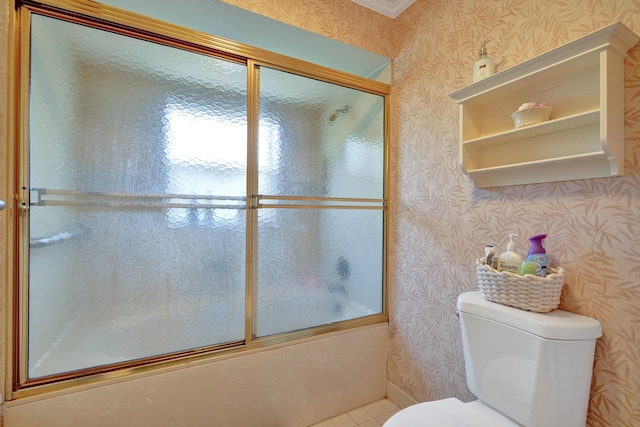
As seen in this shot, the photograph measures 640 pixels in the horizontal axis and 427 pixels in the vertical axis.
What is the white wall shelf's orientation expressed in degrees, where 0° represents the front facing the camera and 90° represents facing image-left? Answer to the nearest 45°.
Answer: approximately 45°

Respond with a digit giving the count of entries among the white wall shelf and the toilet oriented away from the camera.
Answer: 0

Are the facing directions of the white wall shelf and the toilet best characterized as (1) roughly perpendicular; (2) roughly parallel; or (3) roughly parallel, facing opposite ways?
roughly parallel

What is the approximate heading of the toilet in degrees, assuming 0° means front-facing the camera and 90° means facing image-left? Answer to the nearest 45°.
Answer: approximately 45°

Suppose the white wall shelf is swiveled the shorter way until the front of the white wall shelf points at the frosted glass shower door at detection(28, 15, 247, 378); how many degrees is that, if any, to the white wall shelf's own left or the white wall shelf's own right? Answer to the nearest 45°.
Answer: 0° — it already faces it

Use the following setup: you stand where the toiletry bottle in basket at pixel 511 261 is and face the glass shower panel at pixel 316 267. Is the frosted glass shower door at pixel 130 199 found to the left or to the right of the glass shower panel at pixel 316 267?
left
